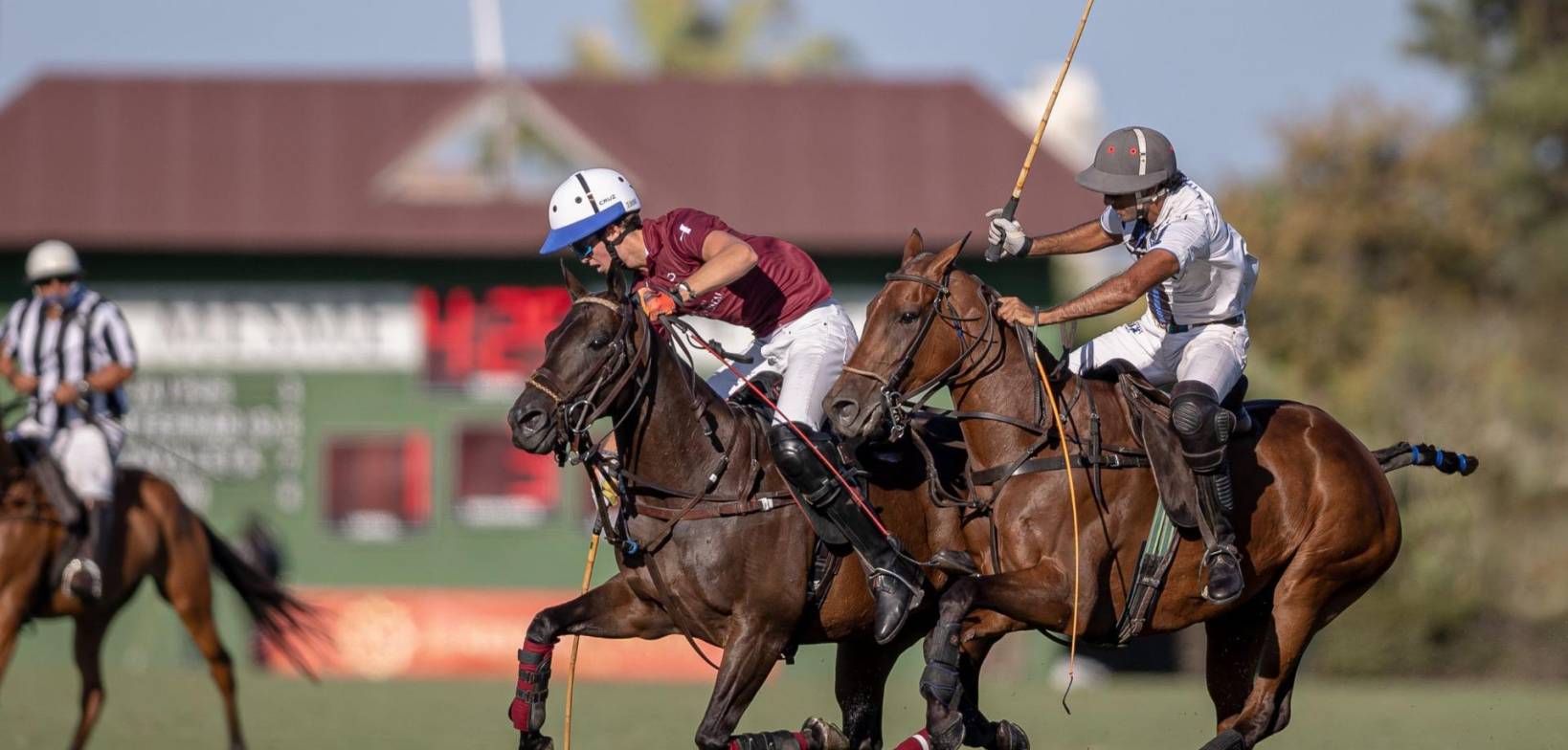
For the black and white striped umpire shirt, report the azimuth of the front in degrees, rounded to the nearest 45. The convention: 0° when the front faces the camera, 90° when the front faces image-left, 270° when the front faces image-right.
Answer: approximately 45°

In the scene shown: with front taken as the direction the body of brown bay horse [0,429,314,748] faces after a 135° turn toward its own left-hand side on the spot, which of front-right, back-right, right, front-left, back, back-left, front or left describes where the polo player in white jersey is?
front

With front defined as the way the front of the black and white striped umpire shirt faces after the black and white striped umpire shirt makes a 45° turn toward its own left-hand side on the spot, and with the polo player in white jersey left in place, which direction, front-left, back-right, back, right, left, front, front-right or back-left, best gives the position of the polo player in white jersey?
front-left

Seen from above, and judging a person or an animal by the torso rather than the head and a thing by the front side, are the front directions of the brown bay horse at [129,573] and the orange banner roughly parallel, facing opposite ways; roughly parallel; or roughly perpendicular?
roughly perpendicular

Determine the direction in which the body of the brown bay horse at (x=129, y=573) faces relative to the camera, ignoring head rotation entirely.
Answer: to the viewer's left

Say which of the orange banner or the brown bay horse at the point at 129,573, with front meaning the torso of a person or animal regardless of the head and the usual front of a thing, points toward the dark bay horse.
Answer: the orange banner

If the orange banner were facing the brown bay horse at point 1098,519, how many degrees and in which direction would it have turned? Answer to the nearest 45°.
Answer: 0° — it already faces it

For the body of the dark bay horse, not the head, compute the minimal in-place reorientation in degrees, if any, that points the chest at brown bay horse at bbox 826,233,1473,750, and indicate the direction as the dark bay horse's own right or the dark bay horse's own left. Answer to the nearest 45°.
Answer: approximately 135° to the dark bay horse's own left

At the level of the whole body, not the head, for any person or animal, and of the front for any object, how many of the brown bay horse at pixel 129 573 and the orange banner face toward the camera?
1

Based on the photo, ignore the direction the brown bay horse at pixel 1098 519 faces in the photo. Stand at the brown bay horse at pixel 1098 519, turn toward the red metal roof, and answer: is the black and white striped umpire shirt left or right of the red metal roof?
left
